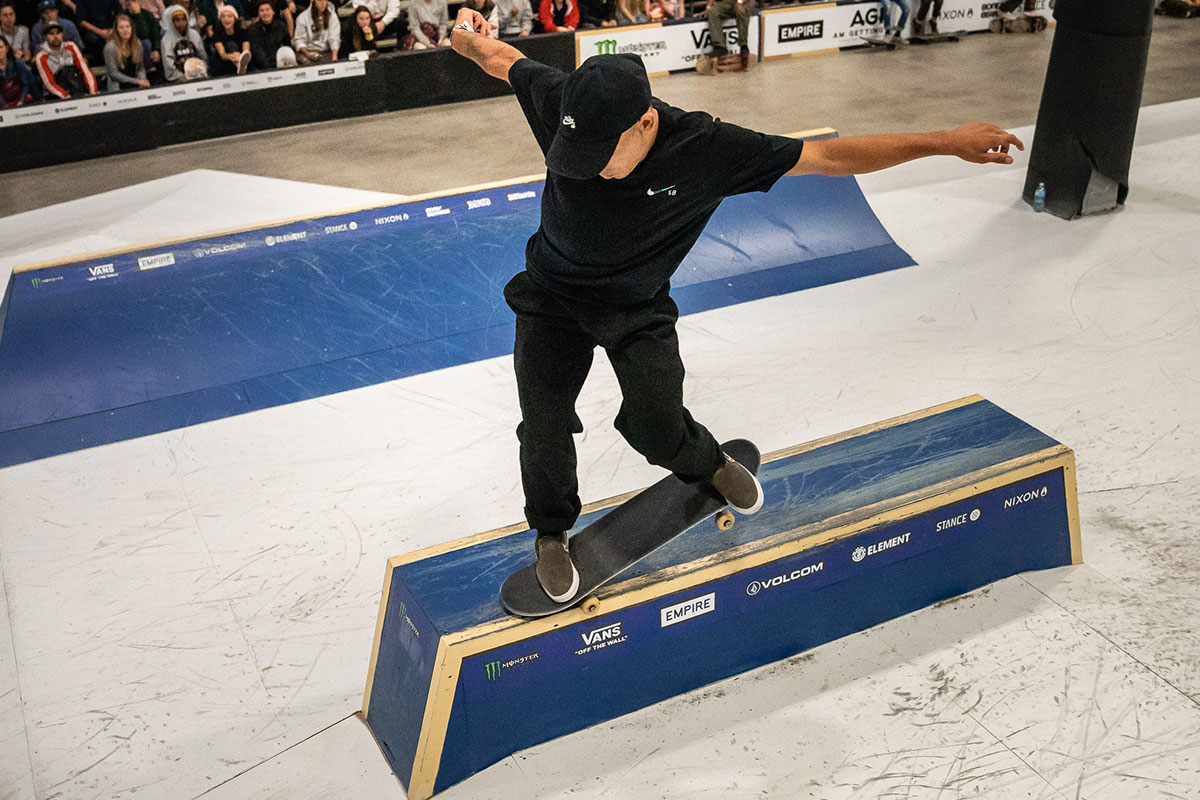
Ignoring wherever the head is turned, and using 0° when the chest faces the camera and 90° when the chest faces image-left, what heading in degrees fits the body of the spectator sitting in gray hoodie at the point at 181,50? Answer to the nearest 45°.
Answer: approximately 315°

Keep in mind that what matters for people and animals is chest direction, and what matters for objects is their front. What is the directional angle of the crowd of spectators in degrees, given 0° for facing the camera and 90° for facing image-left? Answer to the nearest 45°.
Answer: approximately 315°

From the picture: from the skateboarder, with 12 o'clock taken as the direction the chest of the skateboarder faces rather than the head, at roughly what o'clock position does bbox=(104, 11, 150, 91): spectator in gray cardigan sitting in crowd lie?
The spectator in gray cardigan sitting in crowd is roughly at 5 o'clock from the skateboarder.

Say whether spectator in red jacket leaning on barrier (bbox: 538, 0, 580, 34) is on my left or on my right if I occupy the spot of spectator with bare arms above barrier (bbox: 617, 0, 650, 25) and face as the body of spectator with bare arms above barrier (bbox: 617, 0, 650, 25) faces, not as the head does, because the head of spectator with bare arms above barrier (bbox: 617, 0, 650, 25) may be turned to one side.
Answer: on my right

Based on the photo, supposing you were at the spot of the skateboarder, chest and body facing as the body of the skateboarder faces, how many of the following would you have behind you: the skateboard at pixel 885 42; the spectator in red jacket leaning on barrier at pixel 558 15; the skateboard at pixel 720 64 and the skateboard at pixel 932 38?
4

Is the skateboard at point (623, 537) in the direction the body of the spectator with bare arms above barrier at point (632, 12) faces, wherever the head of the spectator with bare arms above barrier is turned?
yes

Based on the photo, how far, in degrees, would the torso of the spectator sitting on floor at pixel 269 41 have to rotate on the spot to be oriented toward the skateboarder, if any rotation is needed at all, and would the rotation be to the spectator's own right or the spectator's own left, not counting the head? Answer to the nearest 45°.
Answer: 0° — they already face them

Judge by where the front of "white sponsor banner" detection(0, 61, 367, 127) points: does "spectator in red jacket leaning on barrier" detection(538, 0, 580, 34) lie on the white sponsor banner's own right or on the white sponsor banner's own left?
on the white sponsor banner's own left

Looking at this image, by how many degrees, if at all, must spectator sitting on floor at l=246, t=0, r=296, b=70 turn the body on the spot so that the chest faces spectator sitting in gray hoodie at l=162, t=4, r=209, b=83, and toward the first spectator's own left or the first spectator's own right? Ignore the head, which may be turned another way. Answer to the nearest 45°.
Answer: approximately 90° to the first spectator's own right

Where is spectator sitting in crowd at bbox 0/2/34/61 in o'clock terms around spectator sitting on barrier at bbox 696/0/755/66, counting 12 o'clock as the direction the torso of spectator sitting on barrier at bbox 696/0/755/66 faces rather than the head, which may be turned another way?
spectator sitting in crowd at bbox 0/2/34/61 is roughly at 2 o'clock from spectator sitting on barrier at bbox 696/0/755/66.
